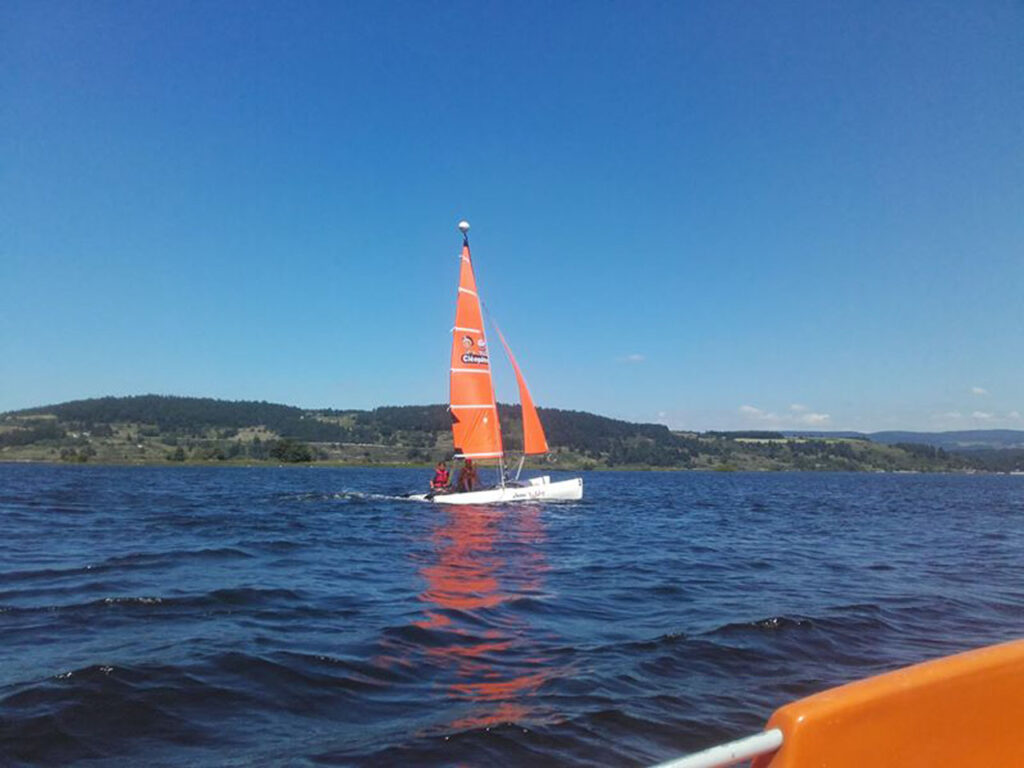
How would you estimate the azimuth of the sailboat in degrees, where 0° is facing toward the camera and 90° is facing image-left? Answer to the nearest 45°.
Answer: approximately 270°
